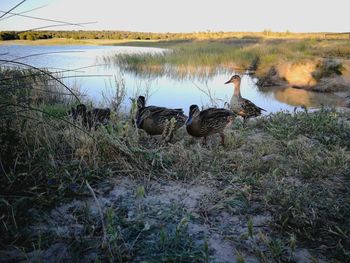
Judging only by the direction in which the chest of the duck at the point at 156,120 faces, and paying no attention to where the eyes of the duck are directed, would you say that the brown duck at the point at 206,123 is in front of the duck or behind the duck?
behind

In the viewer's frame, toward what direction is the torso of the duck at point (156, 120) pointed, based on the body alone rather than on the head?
to the viewer's left
